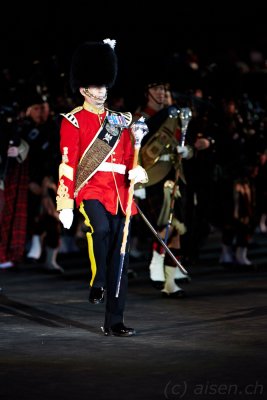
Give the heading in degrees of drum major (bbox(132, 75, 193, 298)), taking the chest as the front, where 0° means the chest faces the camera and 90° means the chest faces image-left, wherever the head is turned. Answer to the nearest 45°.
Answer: approximately 315°
